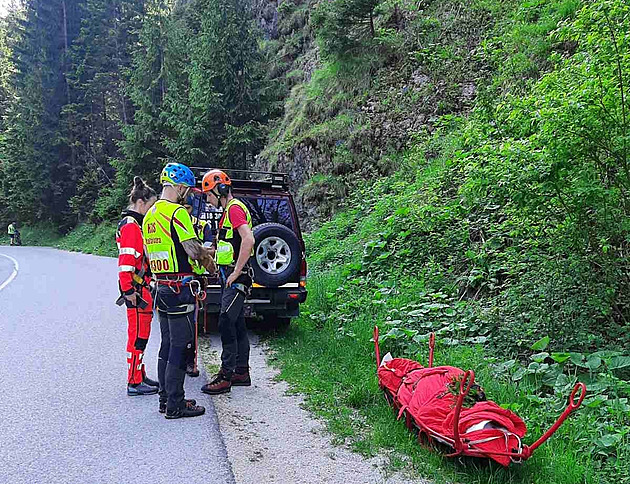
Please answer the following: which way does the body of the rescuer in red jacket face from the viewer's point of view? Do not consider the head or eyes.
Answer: to the viewer's right

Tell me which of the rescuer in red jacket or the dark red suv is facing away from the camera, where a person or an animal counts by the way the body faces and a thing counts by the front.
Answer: the dark red suv

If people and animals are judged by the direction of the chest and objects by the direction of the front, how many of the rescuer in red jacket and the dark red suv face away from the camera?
1

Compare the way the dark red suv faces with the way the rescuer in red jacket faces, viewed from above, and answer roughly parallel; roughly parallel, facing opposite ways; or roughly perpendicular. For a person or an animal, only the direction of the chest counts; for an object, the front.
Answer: roughly perpendicular

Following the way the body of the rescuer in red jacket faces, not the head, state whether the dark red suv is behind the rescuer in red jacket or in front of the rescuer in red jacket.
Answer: in front

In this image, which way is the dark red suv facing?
away from the camera

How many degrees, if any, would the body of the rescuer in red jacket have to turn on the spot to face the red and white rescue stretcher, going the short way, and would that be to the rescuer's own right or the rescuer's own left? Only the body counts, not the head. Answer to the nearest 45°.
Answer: approximately 45° to the rescuer's own right

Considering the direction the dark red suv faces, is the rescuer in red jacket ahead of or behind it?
behind

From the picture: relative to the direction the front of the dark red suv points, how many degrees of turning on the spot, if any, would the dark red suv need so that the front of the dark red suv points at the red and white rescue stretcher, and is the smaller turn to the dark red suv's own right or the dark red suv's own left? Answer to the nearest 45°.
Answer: approximately 180°
